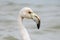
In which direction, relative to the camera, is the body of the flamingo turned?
to the viewer's right
